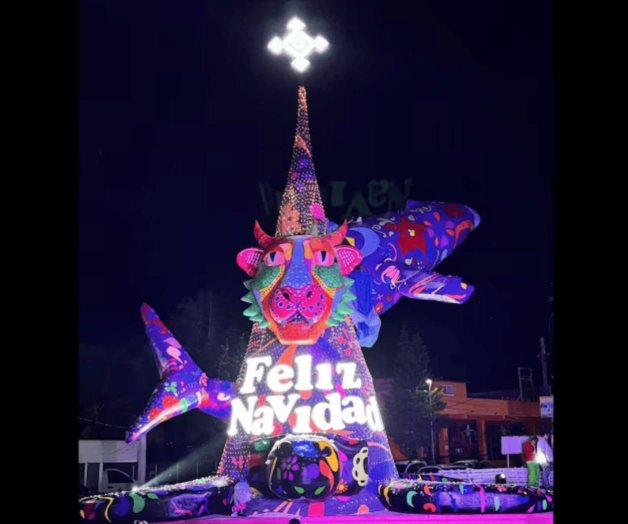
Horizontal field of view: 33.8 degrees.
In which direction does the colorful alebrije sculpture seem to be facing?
toward the camera

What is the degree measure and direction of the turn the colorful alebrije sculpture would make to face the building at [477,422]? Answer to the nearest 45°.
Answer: approximately 180°

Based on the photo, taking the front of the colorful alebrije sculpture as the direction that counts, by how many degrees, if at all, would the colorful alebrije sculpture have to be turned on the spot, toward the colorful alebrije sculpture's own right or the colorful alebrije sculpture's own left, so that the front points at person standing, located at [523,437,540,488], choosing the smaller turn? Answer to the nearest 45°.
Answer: approximately 135° to the colorful alebrije sculpture's own left
